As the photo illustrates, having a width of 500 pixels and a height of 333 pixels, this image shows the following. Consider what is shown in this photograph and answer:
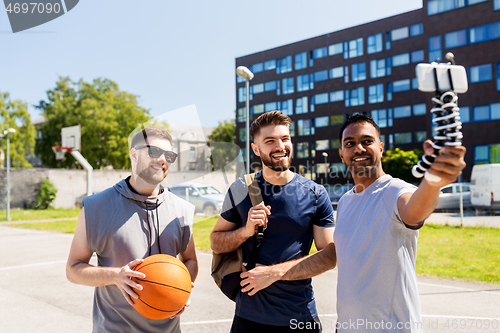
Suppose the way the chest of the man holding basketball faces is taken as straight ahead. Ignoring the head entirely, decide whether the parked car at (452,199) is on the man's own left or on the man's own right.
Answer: on the man's own left

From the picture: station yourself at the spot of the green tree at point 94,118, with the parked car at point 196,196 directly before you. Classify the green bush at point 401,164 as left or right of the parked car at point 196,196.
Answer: left

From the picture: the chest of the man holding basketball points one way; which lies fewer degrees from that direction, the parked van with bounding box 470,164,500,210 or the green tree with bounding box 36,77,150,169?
the parked van

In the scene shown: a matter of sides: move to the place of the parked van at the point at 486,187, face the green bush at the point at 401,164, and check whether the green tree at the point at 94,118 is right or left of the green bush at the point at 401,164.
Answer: left

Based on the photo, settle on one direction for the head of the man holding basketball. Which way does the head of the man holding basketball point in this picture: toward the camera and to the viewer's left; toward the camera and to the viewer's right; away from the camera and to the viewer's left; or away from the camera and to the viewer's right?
toward the camera and to the viewer's right

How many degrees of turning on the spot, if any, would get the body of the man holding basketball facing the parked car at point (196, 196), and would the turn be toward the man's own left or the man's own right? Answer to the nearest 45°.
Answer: approximately 135° to the man's own left

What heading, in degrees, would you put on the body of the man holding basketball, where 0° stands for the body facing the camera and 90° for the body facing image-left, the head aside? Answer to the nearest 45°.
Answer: approximately 315°

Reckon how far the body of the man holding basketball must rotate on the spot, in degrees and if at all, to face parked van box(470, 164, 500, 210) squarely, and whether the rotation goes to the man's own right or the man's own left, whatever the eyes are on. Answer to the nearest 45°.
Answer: approximately 90° to the man's own left

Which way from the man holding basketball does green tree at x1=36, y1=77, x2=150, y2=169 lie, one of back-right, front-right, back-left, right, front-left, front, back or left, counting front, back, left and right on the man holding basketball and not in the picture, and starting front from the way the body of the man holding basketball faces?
back-left

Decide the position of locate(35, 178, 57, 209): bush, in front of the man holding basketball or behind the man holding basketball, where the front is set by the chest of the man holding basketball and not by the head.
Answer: behind
